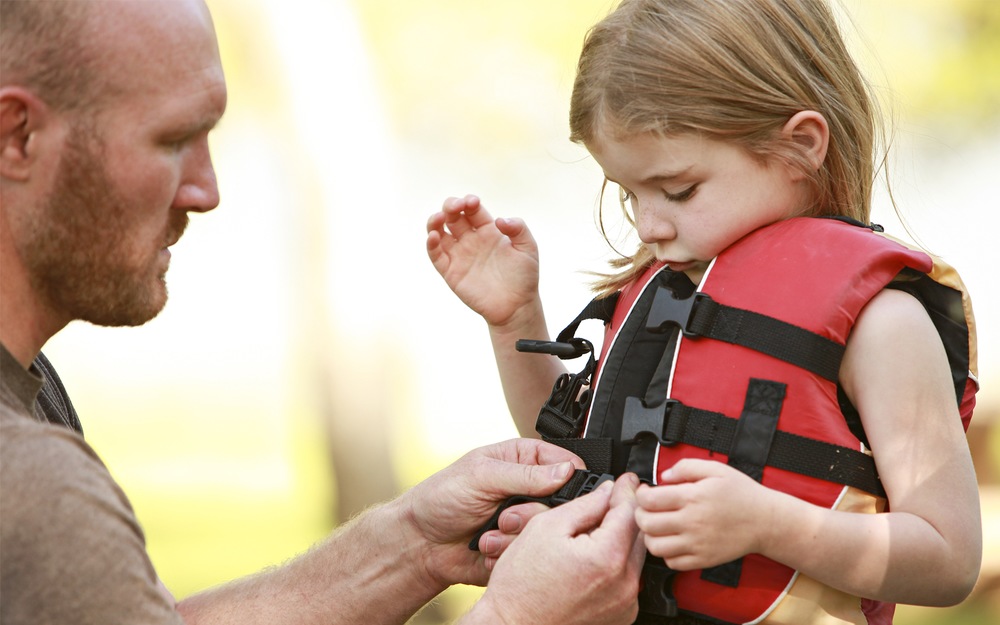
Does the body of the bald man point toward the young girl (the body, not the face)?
yes

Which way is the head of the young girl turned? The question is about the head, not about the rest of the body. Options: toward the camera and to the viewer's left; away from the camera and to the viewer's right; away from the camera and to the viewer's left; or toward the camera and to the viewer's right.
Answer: toward the camera and to the viewer's left

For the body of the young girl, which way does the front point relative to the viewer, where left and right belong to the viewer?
facing the viewer and to the left of the viewer

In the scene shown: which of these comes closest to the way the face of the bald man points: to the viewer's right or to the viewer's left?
to the viewer's right

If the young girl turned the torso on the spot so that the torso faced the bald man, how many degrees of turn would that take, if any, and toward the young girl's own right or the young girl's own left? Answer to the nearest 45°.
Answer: approximately 45° to the young girl's own right

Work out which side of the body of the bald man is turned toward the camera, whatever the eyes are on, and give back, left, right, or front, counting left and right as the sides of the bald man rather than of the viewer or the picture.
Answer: right

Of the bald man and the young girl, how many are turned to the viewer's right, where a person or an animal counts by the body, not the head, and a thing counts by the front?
1

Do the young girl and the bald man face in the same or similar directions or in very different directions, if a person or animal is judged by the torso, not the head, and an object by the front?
very different directions
